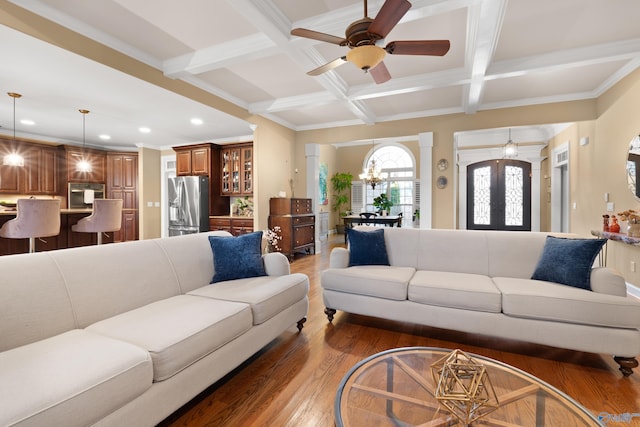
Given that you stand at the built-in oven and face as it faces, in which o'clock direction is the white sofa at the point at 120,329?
The white sofa is roughly at 12 o'clock from the built-in oven.

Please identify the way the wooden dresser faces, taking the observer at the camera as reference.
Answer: facing the viewer and to the right of the viewer

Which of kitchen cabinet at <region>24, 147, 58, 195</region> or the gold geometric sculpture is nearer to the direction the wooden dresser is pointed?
the gold geometric sculpture

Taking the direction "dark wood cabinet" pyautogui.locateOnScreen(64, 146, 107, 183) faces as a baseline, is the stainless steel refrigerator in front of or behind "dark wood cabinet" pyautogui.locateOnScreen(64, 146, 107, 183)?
in front

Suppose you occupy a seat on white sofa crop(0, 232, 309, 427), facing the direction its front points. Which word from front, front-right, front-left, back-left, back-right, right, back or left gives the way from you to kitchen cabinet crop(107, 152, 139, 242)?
back-left

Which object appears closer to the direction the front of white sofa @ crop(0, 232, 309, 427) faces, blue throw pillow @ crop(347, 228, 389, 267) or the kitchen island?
the blue throw pillow

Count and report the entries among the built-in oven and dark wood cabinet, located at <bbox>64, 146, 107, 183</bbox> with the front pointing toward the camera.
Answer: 2

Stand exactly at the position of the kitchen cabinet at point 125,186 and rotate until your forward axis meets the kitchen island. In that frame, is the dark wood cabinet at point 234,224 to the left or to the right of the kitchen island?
left

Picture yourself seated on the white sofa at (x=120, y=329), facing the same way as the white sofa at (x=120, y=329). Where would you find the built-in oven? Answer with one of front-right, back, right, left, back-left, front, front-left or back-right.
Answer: back-left

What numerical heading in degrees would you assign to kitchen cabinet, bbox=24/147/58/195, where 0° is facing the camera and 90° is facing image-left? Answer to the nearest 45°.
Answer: approximately 0°

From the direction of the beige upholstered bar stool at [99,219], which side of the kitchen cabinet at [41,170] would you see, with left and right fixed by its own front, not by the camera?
front
